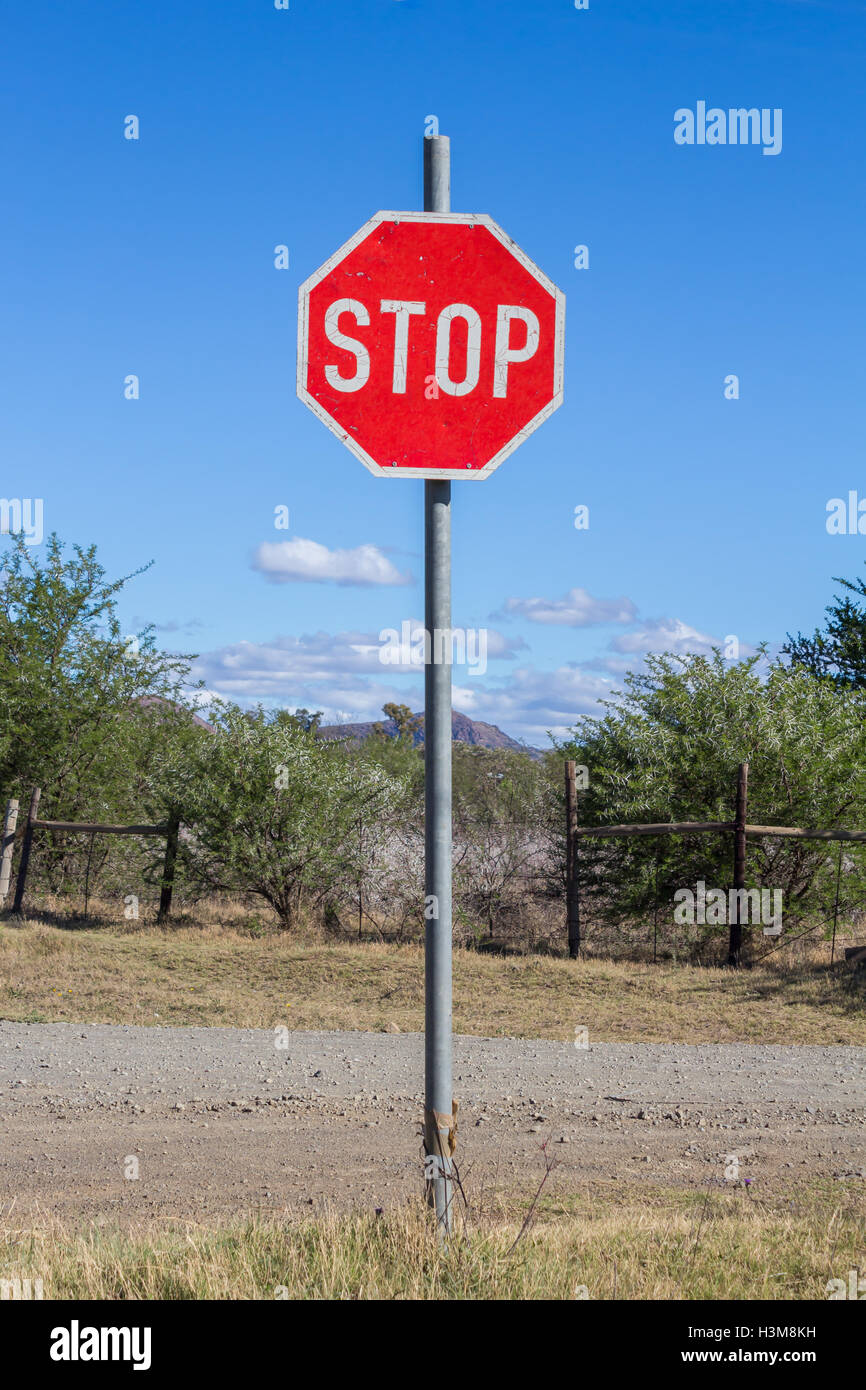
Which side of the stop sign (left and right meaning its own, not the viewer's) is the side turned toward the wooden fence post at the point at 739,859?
back

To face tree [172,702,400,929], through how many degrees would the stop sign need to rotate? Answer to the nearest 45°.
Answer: approximately 180°

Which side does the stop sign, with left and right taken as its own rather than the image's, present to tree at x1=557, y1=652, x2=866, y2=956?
back

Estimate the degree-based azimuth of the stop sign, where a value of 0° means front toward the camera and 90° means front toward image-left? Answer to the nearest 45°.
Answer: approximately 0°

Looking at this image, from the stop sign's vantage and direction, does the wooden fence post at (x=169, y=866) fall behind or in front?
behind

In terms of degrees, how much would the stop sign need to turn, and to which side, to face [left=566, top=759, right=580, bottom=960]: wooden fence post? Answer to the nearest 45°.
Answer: approximately 180°
